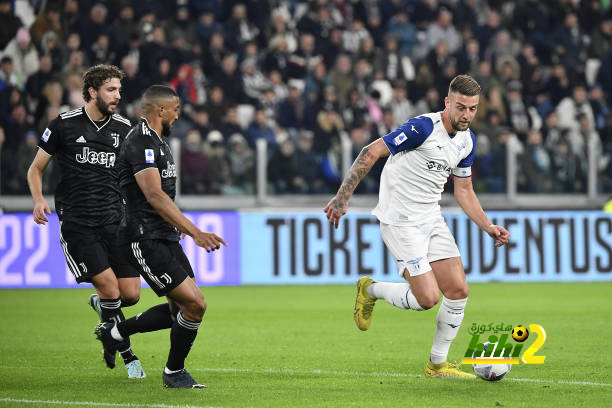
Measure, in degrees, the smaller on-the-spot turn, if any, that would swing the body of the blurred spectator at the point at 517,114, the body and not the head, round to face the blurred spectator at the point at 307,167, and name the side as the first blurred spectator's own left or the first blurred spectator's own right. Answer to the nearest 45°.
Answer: approximately 45° to the first blurred spectator's own right

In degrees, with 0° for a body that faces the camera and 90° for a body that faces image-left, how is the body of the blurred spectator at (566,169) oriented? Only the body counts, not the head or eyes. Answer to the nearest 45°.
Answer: approximately 0°

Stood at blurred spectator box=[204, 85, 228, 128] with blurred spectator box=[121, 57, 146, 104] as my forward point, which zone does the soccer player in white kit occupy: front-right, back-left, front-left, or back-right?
back-left
